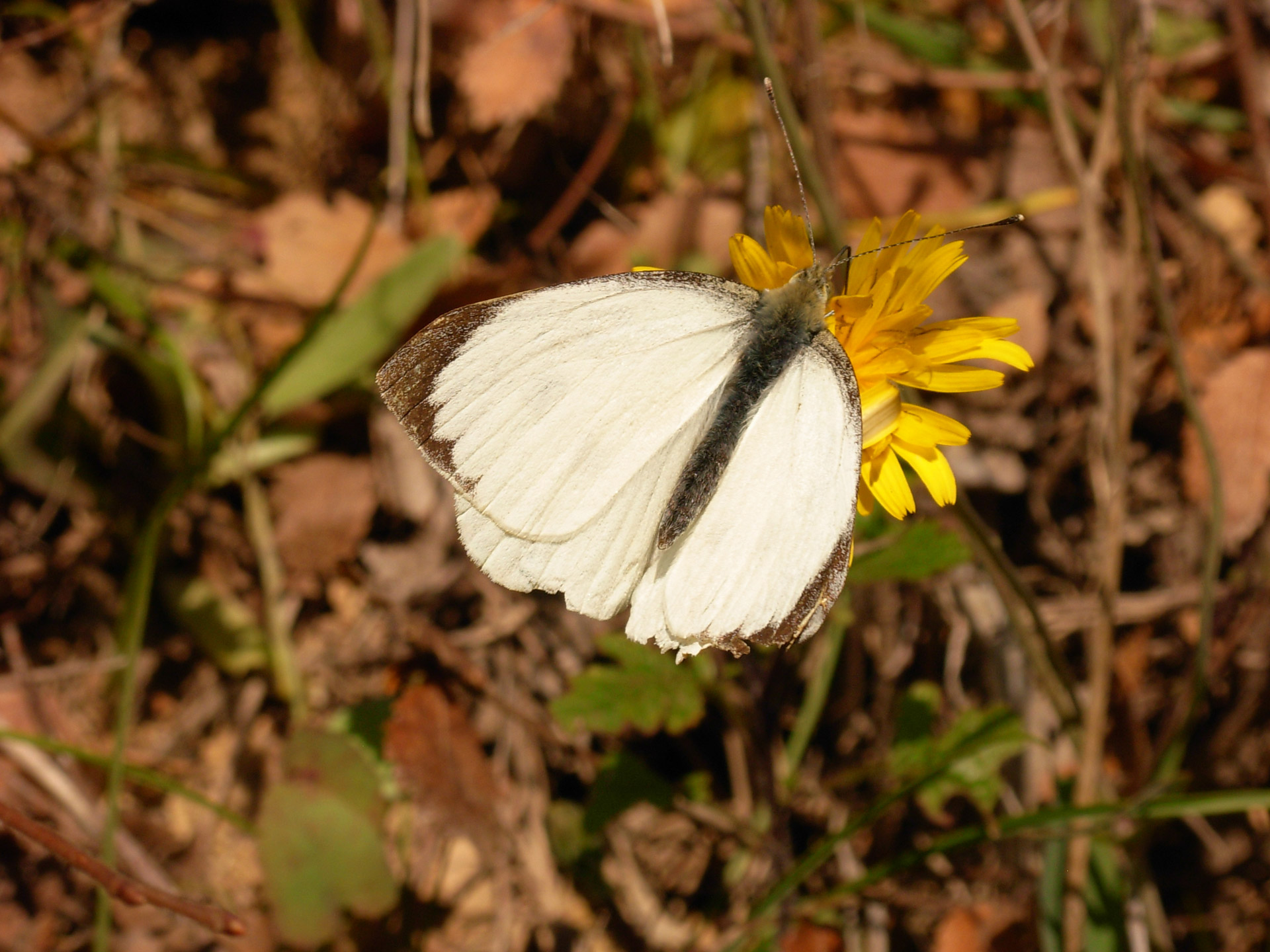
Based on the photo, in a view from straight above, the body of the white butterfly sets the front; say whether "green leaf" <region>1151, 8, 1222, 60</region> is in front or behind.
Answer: in front

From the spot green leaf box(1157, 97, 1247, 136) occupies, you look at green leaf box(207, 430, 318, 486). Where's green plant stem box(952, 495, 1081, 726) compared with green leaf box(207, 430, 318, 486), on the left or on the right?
left

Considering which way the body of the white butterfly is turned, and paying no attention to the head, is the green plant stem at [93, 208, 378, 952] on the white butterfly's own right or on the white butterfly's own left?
on the white butterfly's own left

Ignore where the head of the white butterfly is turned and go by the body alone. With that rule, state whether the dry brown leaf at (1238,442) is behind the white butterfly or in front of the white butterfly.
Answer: in front

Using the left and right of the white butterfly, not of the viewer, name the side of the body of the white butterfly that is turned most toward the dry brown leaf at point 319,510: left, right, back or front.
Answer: left

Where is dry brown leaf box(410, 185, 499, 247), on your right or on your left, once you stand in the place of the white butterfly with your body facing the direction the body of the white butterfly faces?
on your left

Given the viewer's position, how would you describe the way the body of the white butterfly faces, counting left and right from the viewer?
facing away from the viewer and to the right of the viewer

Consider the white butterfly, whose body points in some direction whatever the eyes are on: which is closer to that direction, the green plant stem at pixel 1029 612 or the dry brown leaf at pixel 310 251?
the green plant stem

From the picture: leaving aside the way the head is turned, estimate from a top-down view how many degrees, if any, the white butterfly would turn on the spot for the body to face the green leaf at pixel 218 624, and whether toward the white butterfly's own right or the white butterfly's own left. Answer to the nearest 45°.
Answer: approximately 90° to the white butterfly's own left
